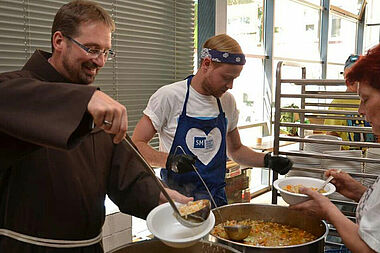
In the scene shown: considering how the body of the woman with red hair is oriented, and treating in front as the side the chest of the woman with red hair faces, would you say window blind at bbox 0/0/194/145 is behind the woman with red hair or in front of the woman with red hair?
in front

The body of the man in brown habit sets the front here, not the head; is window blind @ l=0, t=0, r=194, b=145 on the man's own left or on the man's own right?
on the man's own left

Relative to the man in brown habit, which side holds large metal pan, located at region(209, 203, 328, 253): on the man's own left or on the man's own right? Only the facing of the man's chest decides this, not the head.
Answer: on the man's own left

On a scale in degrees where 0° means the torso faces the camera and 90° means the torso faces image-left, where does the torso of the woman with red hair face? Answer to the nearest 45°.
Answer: approximately 90°

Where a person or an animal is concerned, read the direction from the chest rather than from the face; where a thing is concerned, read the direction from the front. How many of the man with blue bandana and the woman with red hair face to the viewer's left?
1

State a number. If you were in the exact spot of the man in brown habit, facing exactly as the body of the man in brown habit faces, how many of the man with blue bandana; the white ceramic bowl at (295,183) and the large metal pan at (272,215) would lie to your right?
0

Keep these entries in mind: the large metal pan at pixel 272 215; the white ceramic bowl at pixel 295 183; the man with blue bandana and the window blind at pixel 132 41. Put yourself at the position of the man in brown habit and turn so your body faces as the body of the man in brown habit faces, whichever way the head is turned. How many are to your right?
0

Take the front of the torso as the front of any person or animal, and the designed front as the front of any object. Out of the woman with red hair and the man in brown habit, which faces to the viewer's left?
the woman with red hair

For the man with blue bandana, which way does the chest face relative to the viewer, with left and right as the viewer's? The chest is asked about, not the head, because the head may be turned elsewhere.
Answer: facing the viewer and to the right of the viewer

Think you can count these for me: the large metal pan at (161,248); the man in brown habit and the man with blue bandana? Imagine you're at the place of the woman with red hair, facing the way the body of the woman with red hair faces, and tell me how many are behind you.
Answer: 0

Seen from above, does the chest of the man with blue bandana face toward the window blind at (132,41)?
no

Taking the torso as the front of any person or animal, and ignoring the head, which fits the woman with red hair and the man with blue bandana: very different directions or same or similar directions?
very different directions

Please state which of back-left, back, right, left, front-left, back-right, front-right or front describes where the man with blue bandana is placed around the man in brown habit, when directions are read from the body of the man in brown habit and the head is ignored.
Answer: left

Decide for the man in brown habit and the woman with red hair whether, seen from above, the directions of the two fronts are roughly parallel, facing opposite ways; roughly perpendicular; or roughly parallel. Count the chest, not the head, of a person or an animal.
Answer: roughly parallel, facing opposite ways

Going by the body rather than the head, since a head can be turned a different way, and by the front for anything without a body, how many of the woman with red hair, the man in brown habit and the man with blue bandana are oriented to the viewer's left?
1

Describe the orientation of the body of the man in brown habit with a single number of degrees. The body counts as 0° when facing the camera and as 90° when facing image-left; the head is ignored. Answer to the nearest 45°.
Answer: approximately 315°

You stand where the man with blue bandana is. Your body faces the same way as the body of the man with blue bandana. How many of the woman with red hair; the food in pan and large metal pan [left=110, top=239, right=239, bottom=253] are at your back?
0

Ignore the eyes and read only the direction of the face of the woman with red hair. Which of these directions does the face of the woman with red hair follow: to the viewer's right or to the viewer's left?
to the viewer's left

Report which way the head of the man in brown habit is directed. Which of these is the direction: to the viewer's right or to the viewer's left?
to the viewer's right
